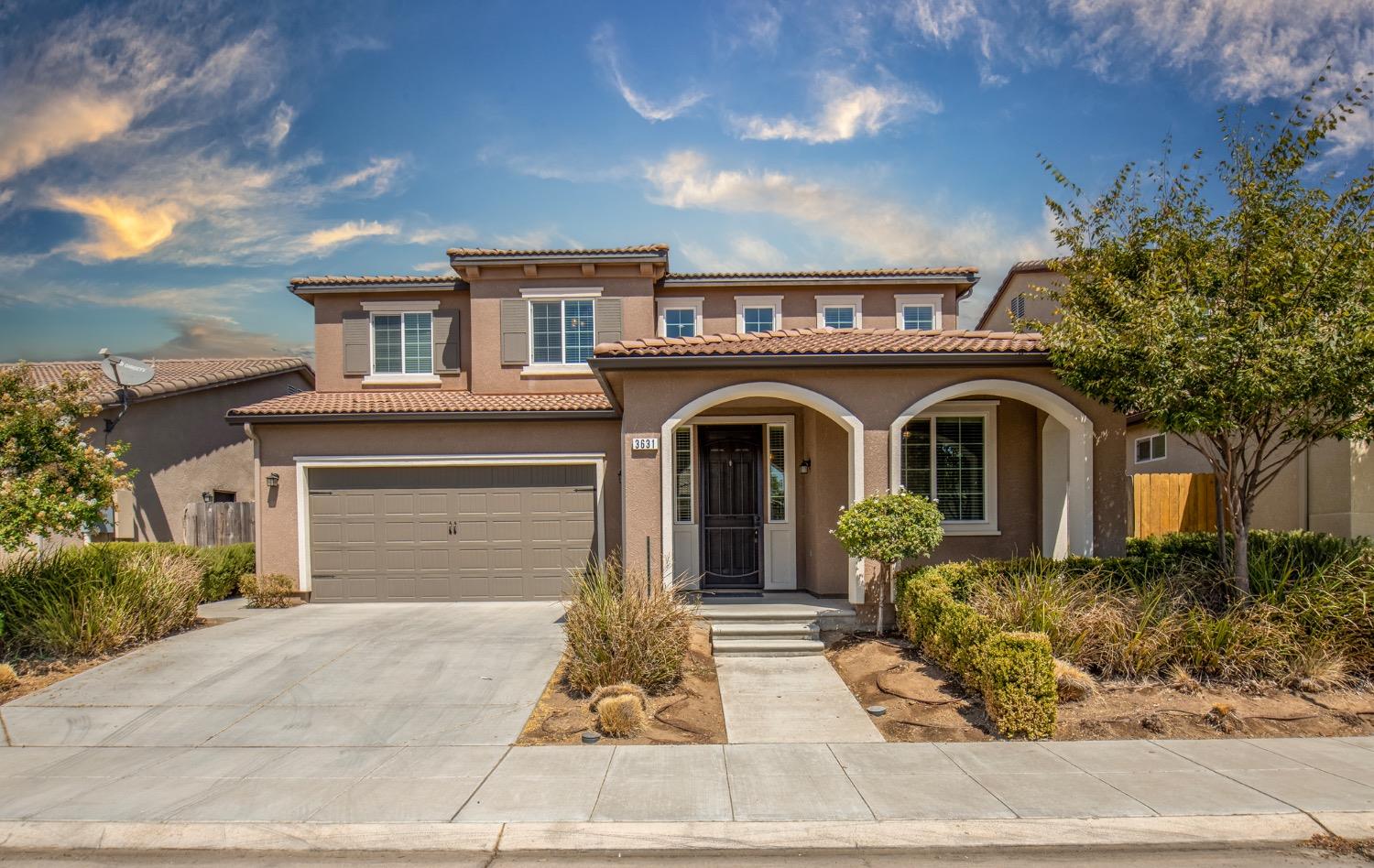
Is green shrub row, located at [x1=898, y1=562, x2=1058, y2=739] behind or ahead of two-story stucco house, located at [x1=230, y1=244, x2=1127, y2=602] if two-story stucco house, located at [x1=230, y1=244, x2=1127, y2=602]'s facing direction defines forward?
ahead

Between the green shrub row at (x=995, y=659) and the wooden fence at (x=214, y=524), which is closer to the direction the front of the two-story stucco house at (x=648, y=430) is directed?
the green shrub row

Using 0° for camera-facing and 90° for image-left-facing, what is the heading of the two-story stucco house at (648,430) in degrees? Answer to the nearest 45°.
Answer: approximately 0°

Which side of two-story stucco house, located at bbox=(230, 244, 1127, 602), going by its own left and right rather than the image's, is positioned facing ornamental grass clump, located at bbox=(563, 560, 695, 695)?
front

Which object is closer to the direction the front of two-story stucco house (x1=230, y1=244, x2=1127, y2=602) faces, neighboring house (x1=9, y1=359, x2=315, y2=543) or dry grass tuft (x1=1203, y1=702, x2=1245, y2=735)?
the dry grass tuft

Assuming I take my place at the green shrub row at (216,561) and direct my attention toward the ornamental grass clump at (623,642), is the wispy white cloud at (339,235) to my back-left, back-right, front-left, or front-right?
back-left

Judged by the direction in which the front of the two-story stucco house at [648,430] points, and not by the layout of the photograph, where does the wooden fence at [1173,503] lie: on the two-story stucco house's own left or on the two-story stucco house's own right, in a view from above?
on the two-story stucco house's own left

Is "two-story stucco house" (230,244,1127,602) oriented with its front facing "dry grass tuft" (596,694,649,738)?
yes

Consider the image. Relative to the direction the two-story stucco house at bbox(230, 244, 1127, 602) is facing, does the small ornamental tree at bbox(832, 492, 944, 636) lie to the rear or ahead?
ahead

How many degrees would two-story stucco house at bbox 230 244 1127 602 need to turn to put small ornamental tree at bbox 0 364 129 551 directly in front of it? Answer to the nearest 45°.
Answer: approximately 45° to its right

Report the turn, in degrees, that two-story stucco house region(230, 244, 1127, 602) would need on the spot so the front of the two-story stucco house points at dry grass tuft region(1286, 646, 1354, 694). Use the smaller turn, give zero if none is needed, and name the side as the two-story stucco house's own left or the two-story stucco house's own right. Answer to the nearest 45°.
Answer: approximately 45° to the two-story stucco house's own left

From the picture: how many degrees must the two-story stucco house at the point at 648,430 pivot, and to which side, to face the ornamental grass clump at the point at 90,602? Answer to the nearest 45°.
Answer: approximately 45° to its right
